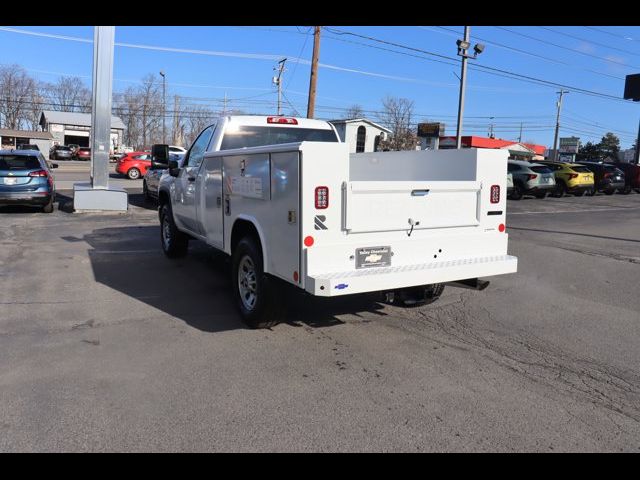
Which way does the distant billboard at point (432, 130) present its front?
toward the camera

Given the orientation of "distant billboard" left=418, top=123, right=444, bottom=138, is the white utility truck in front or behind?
in front

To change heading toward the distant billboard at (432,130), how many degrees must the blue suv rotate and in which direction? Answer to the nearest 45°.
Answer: approximately 45° to its right

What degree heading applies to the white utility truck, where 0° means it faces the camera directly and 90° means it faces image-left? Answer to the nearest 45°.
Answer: approximately 135°

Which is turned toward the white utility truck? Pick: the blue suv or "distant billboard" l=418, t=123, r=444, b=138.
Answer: the distant billboard

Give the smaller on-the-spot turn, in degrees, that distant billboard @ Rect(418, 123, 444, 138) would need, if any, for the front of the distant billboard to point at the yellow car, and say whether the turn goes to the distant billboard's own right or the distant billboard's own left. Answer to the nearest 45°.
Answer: approximately 45° to the distant billboard's own left

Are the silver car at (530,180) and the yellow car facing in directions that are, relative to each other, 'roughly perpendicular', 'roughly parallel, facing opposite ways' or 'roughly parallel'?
roughly parallel

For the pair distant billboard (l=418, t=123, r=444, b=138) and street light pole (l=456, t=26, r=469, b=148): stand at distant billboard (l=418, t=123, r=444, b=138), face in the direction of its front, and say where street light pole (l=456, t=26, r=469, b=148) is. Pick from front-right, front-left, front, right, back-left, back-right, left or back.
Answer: front

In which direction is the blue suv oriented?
away from the camera

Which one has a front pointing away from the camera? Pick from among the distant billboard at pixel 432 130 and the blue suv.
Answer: the blue suv

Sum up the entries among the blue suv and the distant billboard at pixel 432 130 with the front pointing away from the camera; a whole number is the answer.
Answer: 1
